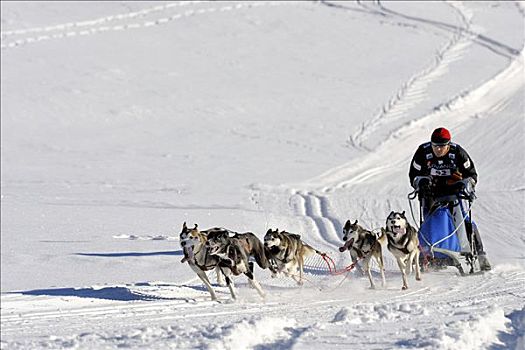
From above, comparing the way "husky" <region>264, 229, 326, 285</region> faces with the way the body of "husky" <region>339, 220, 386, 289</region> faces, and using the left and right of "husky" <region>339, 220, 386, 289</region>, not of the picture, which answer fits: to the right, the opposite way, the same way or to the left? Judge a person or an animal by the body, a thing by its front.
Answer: the same way

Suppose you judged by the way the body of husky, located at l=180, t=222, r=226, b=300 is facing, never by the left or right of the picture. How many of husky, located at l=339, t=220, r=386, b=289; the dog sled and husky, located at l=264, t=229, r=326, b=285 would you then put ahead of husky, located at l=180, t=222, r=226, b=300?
0

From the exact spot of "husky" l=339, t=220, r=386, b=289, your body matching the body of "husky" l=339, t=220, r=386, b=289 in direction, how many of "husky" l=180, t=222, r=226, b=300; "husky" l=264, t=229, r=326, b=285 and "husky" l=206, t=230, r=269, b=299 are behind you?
0

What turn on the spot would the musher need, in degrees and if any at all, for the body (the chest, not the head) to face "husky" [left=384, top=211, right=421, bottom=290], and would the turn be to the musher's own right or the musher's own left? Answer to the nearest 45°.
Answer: approximately 45° to the musher's own right

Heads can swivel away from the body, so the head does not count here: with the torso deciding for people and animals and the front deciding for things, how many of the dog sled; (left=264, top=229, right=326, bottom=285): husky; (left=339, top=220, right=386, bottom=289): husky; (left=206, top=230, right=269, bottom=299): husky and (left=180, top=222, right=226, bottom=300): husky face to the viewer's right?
0

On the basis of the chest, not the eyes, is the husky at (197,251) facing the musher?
no

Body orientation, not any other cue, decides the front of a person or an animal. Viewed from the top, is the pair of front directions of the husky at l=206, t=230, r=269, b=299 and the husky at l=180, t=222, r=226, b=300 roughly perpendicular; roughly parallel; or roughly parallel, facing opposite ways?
roughly parallel

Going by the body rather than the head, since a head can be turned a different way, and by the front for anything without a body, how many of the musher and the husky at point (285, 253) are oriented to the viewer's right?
0

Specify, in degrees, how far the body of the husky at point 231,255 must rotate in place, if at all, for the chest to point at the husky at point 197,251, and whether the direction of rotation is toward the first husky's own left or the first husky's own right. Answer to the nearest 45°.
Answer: approximately 45° to the first husky's own right

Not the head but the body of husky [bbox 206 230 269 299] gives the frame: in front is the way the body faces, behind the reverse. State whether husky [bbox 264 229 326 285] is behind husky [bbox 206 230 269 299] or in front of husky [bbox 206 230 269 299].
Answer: behind

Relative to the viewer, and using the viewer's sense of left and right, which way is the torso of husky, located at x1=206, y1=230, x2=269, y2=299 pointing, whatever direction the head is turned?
facing the viewer and to the left of the viewer

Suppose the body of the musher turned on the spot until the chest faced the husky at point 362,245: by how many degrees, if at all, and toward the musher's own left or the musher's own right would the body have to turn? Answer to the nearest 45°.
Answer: approximately 45° to the musher's own right

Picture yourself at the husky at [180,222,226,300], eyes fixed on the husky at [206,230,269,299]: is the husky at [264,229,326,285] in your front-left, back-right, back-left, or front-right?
front-left

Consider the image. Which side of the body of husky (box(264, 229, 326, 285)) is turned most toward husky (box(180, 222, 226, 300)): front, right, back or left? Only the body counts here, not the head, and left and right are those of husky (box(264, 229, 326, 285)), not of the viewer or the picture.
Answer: front

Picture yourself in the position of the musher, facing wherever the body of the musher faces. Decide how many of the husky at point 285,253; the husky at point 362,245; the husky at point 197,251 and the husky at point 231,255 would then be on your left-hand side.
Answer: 0
